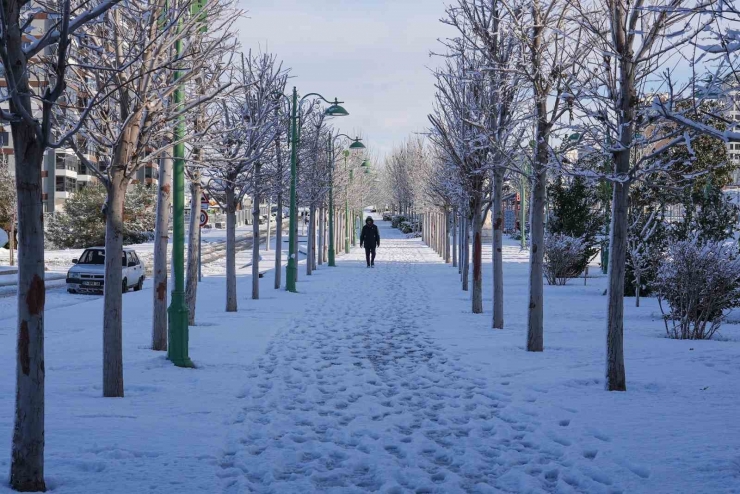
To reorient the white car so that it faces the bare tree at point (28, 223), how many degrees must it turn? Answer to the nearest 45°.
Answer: approximately 45° to its left

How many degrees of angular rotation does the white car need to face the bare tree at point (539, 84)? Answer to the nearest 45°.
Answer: approximately 45° to its left

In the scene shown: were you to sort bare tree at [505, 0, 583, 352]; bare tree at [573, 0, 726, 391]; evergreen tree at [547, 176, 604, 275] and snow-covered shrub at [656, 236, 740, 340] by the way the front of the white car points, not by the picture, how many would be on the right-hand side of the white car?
0

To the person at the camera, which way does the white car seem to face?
facing the viewer and to the left of the viewer

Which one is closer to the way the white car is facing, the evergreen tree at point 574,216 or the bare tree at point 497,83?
the bare tree

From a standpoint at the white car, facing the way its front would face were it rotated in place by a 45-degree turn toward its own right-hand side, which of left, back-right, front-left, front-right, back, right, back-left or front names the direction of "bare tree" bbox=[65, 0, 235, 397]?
left

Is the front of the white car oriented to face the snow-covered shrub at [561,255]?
no

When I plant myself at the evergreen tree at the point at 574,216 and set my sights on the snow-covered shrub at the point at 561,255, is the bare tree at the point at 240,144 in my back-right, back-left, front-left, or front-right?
front-right

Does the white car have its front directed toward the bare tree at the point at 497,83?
no

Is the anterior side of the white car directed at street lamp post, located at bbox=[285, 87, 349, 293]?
no

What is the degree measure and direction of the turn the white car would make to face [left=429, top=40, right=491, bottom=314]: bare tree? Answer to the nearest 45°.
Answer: approximately 90° to its left

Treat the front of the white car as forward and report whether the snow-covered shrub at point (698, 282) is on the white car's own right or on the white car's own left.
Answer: on the white car's own left

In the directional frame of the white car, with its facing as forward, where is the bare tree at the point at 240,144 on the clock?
The bare tree is roughly at 10 o'clock from the white car.

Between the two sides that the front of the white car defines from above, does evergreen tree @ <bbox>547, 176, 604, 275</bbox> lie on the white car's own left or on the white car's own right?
on the white car's own left

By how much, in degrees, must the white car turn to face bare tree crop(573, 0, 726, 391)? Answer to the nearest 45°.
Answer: approximately 45° to its left
